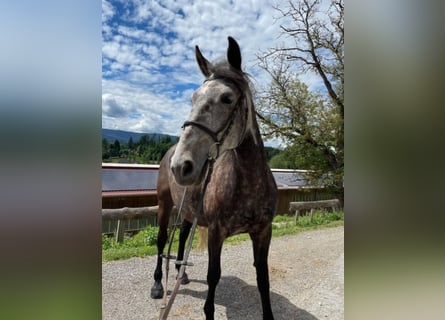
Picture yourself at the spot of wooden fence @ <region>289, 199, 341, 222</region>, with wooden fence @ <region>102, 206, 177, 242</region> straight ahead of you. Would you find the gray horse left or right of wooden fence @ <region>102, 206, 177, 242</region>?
left

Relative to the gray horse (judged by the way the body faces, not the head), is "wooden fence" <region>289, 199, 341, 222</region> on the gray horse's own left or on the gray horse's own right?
on the gray horse's own left

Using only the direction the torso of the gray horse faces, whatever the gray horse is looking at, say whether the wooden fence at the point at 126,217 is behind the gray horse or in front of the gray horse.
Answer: behind
